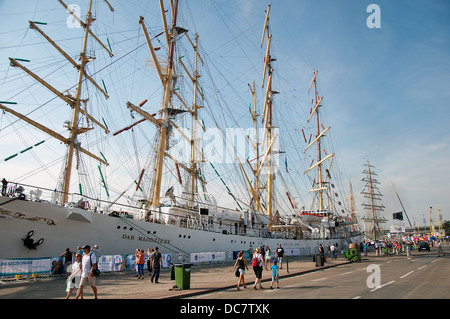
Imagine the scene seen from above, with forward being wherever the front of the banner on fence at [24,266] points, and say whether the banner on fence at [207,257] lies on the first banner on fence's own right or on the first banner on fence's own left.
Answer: on the first banner on fence's own left

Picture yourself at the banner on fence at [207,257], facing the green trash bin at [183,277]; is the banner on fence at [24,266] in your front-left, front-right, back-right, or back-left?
front-right

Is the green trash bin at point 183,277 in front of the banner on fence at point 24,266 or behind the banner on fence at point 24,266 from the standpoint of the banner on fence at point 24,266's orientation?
in front

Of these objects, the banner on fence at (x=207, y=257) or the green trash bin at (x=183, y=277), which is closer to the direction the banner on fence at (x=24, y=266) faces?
the green trash bin
